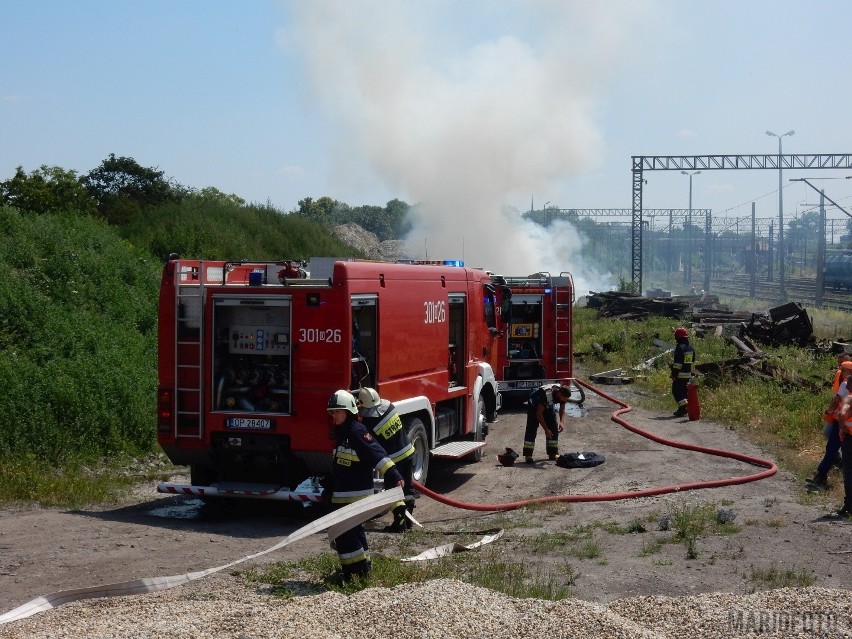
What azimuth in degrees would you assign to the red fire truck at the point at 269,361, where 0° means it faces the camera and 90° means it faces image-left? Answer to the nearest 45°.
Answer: approximately 225°

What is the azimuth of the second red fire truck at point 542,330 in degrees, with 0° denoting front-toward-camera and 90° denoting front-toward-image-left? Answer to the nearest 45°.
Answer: approximately 180°

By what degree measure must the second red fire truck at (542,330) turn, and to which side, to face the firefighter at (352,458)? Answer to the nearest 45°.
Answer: approximately 180°

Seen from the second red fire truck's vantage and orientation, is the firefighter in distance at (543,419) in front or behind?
behind

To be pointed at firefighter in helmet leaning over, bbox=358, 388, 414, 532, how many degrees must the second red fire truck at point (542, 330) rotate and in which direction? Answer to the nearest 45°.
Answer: approximately 180°

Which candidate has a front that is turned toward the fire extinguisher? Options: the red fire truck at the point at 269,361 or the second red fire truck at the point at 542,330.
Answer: the red fire truck

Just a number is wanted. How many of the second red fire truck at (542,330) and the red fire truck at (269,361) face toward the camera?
0

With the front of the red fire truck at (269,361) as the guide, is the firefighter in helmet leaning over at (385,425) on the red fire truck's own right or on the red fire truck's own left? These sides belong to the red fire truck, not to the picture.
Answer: on the red fire truck's own right

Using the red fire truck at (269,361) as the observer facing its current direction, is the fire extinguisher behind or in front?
in front

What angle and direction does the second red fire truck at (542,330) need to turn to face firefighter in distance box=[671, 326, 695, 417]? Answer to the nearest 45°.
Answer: approximately 135° to its right

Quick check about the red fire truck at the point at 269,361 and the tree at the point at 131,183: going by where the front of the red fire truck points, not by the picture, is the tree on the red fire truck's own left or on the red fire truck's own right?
on the red fire truck's own left
